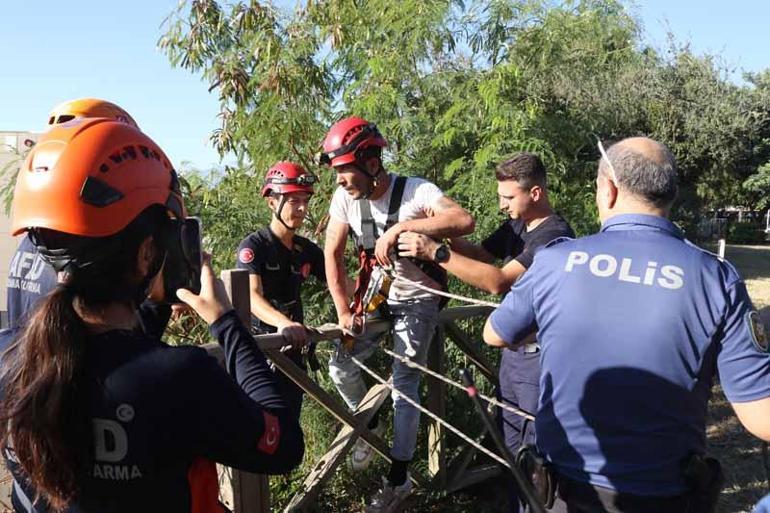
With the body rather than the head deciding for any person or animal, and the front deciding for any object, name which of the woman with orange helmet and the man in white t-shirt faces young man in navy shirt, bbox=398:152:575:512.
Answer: the woman with orange helmet

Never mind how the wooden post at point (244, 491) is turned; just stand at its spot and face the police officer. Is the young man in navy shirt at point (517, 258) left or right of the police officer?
left

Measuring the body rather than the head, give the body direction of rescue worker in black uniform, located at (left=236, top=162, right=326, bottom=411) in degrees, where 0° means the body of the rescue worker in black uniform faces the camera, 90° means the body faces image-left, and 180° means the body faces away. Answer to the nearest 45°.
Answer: approximately 315°

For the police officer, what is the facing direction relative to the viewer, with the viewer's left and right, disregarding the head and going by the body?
facing away from the viewer

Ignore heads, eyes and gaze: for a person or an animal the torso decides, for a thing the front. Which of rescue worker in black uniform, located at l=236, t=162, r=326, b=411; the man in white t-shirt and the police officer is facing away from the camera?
the police officer

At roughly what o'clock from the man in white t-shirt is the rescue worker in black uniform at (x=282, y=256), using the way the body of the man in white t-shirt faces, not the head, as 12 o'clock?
The rescue worker in black uniform is roughly at 2 o'clock from the man in white t-shirt.

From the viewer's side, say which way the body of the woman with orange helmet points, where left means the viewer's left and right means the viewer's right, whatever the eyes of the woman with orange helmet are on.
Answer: facing away from the viewer and to the right of the viewer

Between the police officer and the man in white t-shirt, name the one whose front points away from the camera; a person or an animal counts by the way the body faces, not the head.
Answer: the police officer

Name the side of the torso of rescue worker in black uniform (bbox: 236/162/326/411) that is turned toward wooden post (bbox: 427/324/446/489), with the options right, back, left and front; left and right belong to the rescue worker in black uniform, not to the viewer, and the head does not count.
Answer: left

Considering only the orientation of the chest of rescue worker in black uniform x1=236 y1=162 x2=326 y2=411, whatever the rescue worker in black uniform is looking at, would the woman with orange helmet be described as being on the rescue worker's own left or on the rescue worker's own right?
on the rescue worker's own right
